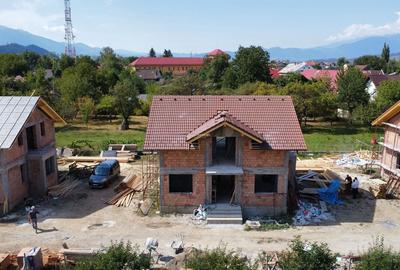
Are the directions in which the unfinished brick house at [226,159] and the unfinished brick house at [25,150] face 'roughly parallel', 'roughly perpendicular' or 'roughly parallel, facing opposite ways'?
roughly perpendicular

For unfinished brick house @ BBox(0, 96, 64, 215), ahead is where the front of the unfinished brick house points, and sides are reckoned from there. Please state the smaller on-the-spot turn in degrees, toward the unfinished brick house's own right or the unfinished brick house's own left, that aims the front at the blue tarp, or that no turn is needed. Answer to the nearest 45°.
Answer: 0° — it already faces it

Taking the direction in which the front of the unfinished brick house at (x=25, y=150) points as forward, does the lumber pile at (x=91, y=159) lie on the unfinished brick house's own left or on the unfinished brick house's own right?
on the unfinished brick house's own left

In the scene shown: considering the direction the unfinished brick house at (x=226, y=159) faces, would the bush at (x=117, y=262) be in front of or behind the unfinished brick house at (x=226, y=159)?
in front

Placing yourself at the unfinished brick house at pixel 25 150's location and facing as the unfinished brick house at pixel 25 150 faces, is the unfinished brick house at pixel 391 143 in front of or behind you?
in front

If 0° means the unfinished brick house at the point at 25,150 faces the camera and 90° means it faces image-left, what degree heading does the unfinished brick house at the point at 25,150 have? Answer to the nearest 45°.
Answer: approximately 315°

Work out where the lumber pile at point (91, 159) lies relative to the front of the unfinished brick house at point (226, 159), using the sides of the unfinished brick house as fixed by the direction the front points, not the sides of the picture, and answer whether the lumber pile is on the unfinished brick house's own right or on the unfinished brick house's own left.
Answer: on the unfinished brick house's own right

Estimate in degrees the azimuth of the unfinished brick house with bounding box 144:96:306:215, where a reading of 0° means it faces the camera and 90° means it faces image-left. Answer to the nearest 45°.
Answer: approximately 0°

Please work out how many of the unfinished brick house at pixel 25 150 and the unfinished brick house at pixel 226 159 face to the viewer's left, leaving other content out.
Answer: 0
